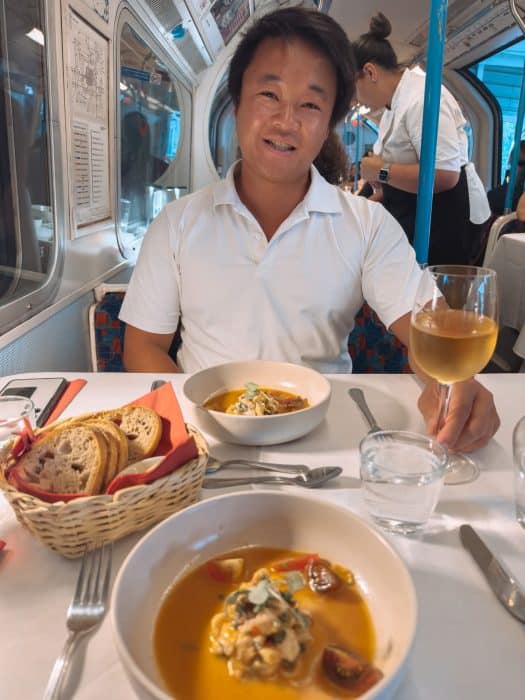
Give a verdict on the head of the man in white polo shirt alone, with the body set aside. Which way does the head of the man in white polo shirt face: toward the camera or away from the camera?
toward the camera

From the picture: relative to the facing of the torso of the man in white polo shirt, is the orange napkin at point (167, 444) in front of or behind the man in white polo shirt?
in front

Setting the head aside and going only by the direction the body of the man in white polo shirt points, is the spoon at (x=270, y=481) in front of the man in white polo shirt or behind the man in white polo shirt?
in front

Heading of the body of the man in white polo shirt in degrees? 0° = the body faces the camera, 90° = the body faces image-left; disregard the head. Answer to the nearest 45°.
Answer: approximately 0°

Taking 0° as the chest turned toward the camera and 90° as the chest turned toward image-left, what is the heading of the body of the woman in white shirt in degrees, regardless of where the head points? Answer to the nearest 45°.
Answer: approximately 90°

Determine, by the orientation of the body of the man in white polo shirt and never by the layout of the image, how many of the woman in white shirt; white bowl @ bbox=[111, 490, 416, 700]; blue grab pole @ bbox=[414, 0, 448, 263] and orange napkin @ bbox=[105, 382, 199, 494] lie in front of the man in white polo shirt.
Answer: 2

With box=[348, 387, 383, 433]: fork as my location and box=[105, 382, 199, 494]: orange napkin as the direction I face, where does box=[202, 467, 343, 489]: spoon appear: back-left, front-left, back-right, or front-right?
front-left

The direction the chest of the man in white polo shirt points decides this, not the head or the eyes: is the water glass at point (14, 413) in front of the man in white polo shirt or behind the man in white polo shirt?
in front

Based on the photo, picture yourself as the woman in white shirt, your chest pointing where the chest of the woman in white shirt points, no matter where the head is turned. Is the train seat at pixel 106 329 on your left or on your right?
on your left

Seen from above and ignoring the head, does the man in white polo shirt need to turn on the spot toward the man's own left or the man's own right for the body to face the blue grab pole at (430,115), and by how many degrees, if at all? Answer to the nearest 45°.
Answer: approximately 135° to the man's own left

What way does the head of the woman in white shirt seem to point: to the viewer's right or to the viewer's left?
to the viewer's left

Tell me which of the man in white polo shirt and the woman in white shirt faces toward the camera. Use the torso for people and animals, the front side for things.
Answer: the man in white polo shirt

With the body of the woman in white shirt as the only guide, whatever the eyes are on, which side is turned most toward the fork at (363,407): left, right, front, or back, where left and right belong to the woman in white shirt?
left

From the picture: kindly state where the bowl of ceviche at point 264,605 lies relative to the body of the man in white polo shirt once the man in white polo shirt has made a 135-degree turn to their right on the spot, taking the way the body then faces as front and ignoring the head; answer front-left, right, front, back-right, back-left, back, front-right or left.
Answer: back-left

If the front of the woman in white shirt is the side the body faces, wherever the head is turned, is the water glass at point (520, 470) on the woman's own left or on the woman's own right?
on the woman's own left

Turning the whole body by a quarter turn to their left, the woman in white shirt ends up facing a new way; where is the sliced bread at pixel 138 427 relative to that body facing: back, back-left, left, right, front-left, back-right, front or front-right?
front

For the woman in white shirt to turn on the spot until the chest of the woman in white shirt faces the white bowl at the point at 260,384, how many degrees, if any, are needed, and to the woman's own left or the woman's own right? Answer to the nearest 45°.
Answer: approximately 90° to the woman's own left
